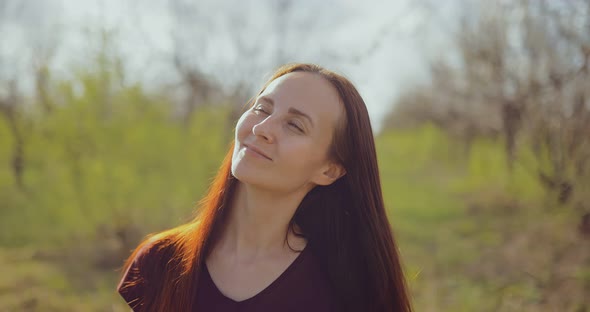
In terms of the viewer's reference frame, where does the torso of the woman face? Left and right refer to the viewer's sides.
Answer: facing the viewer and to the left of the viewer
